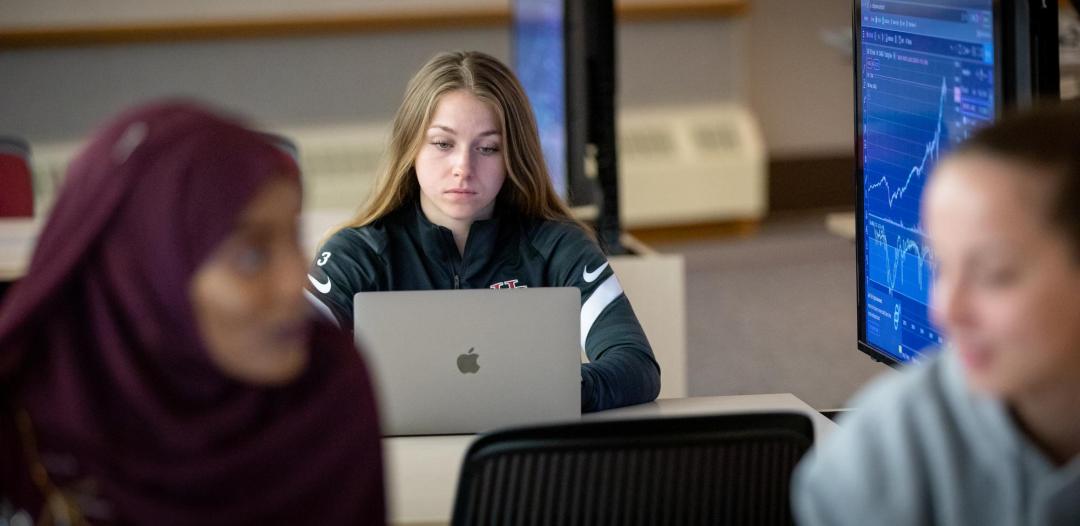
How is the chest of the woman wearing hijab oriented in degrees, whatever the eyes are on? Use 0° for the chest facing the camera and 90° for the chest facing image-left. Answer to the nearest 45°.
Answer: approximately 315°

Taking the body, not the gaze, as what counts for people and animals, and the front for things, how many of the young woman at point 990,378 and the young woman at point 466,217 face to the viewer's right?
0

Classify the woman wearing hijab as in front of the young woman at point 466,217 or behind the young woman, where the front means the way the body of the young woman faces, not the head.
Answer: in front

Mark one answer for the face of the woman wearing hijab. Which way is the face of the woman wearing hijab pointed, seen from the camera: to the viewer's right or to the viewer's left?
to the viewer's right

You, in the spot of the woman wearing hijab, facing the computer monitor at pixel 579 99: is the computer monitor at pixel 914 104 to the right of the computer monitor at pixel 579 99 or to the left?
right
